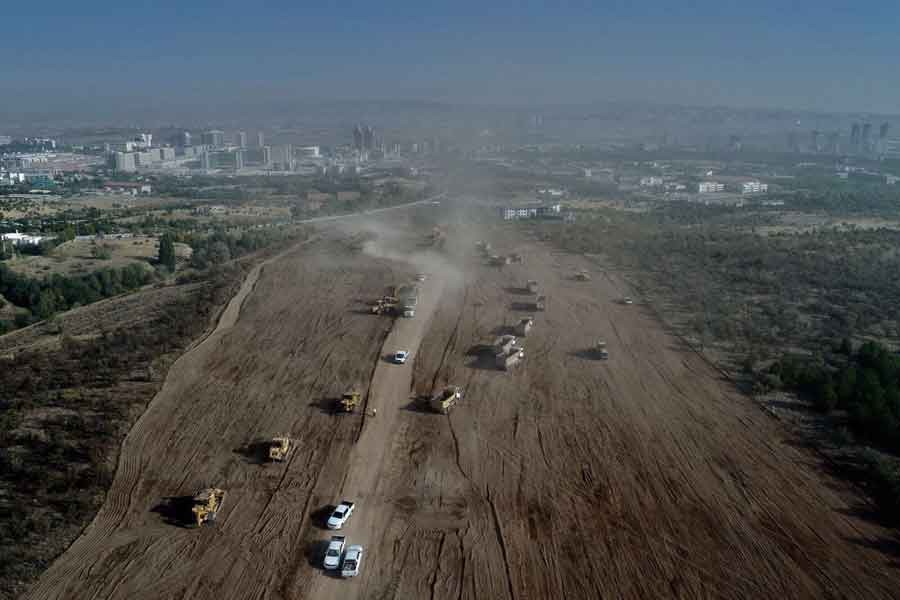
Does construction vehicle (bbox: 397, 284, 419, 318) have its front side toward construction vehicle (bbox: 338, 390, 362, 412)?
yes

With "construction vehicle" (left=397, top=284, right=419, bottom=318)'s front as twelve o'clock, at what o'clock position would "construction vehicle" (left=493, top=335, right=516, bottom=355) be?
"construction vehicle" (left=493, top=335, right=516, bottom=355) is roughly at 11 o'clock from "construction vehicle" (left=397, top=284, right=419, bottom=318).

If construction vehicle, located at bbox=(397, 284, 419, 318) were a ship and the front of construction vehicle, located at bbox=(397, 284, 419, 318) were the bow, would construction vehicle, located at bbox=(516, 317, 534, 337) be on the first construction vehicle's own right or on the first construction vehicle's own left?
on the first construction vehicle's own left

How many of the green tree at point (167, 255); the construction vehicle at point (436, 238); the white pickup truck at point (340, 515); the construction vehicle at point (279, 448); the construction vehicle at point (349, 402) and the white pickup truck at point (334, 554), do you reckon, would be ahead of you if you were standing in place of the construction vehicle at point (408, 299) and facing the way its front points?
4

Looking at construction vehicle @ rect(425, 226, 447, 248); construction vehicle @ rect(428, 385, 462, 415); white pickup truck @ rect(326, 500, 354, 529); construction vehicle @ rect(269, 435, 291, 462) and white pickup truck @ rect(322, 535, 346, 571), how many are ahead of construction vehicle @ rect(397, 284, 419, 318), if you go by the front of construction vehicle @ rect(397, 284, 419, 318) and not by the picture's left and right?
4

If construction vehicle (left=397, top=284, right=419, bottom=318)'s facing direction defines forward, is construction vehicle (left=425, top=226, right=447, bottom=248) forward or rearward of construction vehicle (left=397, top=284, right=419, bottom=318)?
rearward

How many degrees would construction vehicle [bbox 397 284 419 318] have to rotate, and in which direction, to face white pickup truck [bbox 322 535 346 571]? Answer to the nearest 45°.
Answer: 0° — it already faces it

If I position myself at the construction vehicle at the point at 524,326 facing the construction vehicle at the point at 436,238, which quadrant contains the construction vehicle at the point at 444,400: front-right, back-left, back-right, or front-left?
back-left

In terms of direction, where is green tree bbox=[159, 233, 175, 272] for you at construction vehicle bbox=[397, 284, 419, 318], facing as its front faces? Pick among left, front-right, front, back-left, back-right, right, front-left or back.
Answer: back-right

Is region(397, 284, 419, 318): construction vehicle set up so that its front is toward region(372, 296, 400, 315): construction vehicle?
no

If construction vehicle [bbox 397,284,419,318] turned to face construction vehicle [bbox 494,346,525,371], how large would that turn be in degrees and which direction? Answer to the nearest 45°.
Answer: approximately 45° to its left

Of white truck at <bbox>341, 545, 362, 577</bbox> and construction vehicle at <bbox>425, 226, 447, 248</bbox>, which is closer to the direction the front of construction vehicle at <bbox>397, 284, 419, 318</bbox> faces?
the white truck

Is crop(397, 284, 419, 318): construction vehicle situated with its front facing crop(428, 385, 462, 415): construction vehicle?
yes

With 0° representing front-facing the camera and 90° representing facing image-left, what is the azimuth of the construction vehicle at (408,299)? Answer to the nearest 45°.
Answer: approximately 0°

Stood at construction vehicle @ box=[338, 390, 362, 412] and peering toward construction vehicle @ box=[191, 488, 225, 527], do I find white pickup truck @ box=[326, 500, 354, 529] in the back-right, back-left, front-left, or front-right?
front-left

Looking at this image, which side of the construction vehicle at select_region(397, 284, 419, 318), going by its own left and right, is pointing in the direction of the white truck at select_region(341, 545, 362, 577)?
front
